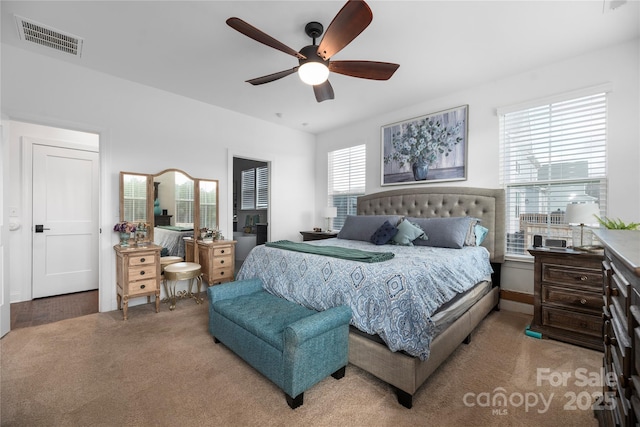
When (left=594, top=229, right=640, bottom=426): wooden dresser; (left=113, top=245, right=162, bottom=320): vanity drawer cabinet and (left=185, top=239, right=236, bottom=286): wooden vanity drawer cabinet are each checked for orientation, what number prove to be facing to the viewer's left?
1

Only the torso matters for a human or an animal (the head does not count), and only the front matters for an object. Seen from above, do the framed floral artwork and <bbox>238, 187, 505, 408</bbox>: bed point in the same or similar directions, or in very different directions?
same or similar directions

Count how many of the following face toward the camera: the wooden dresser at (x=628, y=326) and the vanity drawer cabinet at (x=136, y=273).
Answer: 1

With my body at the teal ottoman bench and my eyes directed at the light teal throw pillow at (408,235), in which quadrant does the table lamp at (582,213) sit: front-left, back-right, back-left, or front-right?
front-right

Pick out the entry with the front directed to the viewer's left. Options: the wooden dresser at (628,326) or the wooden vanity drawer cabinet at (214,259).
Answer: the wooden dresser

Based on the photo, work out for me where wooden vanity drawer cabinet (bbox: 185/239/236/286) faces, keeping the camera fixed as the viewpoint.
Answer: facing the viewer and to the right of the viewer

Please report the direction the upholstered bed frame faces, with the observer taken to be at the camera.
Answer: facing the viewer and to the left of the viewer

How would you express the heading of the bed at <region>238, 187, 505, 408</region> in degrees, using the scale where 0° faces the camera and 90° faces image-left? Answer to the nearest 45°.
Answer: approximately 45°

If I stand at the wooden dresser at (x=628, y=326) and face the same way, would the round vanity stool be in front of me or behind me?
in front

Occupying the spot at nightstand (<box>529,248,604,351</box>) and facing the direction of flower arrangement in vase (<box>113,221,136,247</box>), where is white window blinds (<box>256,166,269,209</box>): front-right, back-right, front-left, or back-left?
front-right

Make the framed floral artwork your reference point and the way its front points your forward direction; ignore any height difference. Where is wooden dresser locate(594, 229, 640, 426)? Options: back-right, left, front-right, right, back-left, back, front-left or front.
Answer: front-left

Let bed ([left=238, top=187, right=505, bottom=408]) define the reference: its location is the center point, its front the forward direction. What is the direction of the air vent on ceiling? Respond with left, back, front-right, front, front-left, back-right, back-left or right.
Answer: front-right

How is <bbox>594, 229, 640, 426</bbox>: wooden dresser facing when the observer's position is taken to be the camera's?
facing to the left of the viewer

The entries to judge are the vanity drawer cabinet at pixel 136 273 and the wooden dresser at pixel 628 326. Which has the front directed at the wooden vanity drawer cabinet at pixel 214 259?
the wooden dresser

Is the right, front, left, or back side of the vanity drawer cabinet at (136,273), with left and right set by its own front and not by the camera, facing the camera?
front
